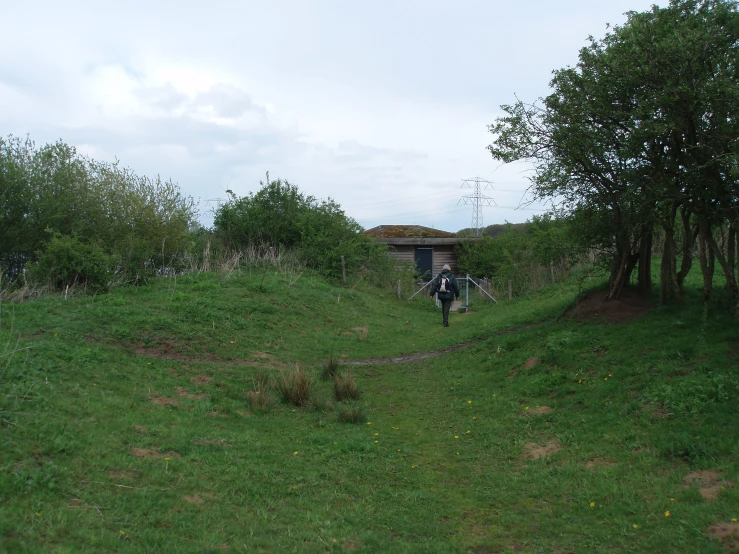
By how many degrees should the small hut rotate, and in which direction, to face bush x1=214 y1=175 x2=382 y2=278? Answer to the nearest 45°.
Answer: approximately 45° to its right

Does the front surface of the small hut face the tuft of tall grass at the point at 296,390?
yes

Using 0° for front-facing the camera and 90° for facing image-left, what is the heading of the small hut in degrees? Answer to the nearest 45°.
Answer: approximately 0°

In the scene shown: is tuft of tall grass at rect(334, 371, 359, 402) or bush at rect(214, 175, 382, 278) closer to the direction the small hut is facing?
the tuft of tall grass

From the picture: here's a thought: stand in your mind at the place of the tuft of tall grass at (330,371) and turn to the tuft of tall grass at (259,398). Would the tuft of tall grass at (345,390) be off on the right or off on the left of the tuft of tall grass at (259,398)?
left

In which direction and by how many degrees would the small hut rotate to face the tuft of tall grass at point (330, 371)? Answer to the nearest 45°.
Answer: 0° — it already faces it
